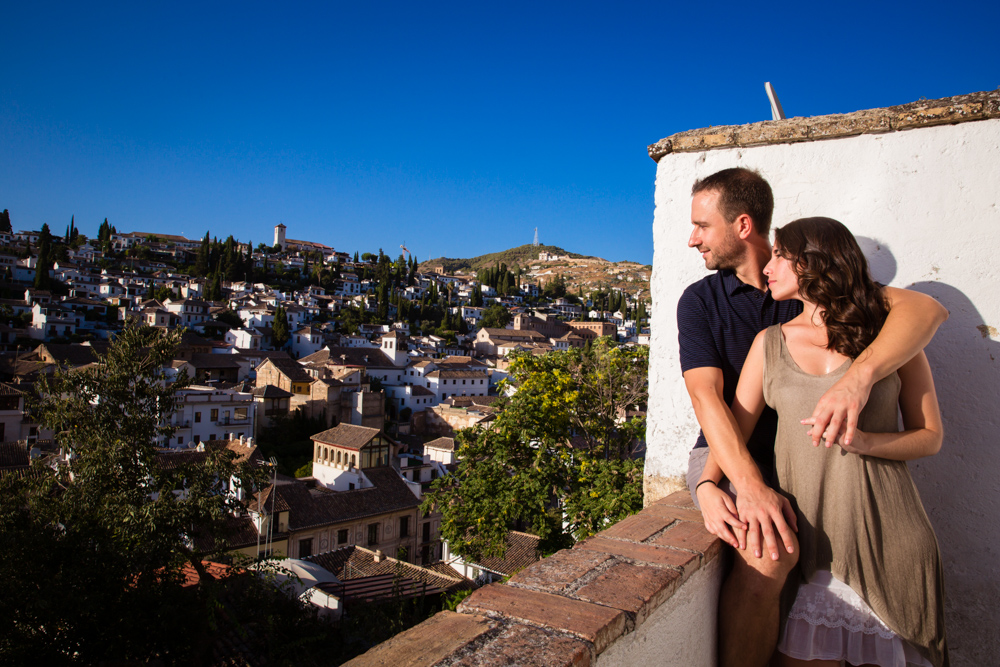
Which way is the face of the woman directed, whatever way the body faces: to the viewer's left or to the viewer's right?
to the viewer's left

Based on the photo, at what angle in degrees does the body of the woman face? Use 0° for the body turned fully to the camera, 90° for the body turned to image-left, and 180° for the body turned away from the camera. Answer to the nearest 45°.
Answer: approximately 45°

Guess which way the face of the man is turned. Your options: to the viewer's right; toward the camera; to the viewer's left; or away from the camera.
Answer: to the viewer's left

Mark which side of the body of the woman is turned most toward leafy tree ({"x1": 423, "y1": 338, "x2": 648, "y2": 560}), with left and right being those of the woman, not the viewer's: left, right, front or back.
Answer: right
